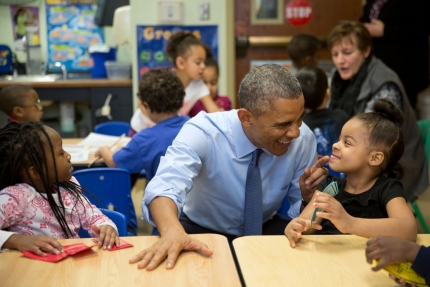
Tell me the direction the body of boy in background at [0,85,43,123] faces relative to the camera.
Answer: to the viewer's right

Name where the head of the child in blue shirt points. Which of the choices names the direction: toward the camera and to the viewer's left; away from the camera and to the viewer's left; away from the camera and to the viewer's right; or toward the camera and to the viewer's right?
away from the camera and to the viewer's left

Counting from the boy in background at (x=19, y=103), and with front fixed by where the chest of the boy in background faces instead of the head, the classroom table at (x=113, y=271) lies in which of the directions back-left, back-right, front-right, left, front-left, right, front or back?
right

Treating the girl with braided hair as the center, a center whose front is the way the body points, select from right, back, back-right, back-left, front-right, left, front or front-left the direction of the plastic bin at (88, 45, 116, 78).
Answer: back-left

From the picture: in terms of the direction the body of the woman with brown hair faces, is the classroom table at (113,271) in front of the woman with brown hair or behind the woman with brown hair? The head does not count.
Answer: in front

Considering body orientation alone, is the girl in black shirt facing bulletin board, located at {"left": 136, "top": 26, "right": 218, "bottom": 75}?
no

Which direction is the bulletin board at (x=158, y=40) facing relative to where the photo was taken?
toward the camera

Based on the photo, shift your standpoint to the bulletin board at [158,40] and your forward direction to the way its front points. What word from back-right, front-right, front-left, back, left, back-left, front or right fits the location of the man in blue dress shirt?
front

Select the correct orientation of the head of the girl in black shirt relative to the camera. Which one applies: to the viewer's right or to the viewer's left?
to the viewer's left

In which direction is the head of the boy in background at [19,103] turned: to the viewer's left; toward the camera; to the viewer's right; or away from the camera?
to the viewer's right

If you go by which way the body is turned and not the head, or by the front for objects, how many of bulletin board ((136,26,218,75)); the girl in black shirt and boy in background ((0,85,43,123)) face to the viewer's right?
1
